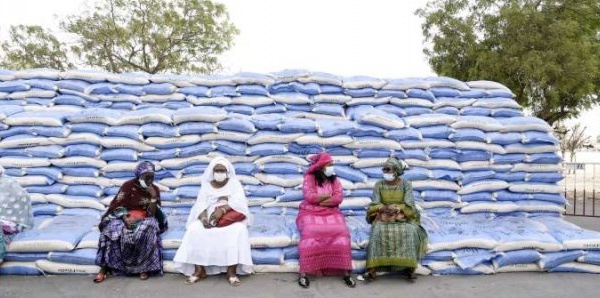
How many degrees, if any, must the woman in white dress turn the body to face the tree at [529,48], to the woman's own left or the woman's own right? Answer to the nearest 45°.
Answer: approximately 135° to the woman's own left

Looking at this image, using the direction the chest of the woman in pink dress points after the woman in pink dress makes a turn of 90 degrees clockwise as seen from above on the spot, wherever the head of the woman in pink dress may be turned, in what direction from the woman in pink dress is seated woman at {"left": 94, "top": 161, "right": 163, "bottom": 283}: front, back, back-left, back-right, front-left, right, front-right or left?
front

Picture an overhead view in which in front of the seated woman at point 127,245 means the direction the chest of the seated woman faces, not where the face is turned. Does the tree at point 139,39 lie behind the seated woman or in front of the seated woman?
behind

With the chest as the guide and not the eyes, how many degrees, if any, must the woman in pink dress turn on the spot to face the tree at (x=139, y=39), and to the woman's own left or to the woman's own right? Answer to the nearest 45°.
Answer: approximately 135° to the woman's own right

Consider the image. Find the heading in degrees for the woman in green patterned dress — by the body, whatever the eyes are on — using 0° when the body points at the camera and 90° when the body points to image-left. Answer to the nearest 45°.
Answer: approximately 0°

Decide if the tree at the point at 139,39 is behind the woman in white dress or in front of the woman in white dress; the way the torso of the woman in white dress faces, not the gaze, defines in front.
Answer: behind

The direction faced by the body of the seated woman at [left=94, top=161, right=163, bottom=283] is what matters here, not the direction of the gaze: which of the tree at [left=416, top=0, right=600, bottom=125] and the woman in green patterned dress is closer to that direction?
the woman in green patterned dress

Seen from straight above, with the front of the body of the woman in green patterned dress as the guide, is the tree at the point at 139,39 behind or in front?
behind

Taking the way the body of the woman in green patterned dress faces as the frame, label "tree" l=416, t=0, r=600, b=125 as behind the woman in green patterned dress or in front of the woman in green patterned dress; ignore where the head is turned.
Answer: behind

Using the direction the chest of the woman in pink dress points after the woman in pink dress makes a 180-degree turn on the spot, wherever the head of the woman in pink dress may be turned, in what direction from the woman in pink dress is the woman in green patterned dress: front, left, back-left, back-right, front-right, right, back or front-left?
right
